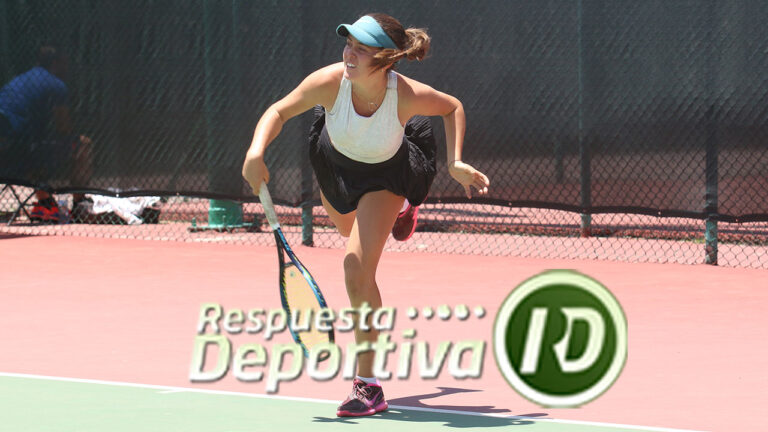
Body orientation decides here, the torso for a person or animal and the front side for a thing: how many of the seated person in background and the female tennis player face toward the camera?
1

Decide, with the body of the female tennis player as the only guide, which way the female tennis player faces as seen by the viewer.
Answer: toward the camera

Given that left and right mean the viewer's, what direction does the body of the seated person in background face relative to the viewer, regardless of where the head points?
facing away from the viewer and to the right of the viewer

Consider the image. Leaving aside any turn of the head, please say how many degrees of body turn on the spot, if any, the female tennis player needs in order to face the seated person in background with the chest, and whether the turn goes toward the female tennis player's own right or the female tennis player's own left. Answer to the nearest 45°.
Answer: approximately 135° to the female tennis player's own right

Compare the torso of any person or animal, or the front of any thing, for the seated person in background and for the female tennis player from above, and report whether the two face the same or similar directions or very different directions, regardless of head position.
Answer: very different directions

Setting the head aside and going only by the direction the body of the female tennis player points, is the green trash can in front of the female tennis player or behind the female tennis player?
behind

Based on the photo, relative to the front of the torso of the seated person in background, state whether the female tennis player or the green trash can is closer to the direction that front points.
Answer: the green trash can
